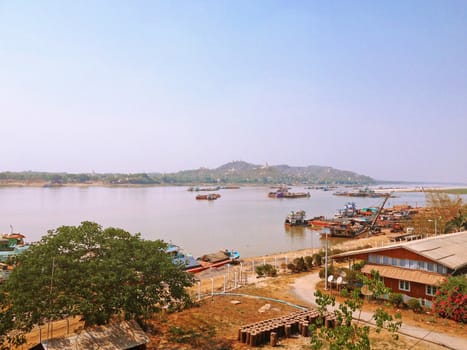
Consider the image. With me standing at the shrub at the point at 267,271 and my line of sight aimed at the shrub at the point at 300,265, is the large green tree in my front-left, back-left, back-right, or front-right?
back-right

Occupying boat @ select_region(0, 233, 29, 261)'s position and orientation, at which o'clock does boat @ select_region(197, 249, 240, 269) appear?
boat @ select_region(197, 249, 240, 269) is roughly at 1 o'clock from boat @ select_region(0, 233, 29, 261).

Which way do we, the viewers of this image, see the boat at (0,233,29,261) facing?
facing to the right of the viewer

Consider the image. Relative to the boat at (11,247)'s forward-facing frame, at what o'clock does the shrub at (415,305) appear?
The shrub is roughly at 2 o'clock from the boat.

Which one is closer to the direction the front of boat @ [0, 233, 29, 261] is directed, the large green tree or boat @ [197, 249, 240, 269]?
the boat

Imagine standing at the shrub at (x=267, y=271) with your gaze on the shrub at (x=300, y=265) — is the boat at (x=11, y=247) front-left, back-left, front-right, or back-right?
back-left

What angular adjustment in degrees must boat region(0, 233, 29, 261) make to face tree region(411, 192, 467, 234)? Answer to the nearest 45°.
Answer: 0° — it already faces it

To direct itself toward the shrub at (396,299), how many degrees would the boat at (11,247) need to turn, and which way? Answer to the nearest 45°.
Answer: approximately 45° to its right
